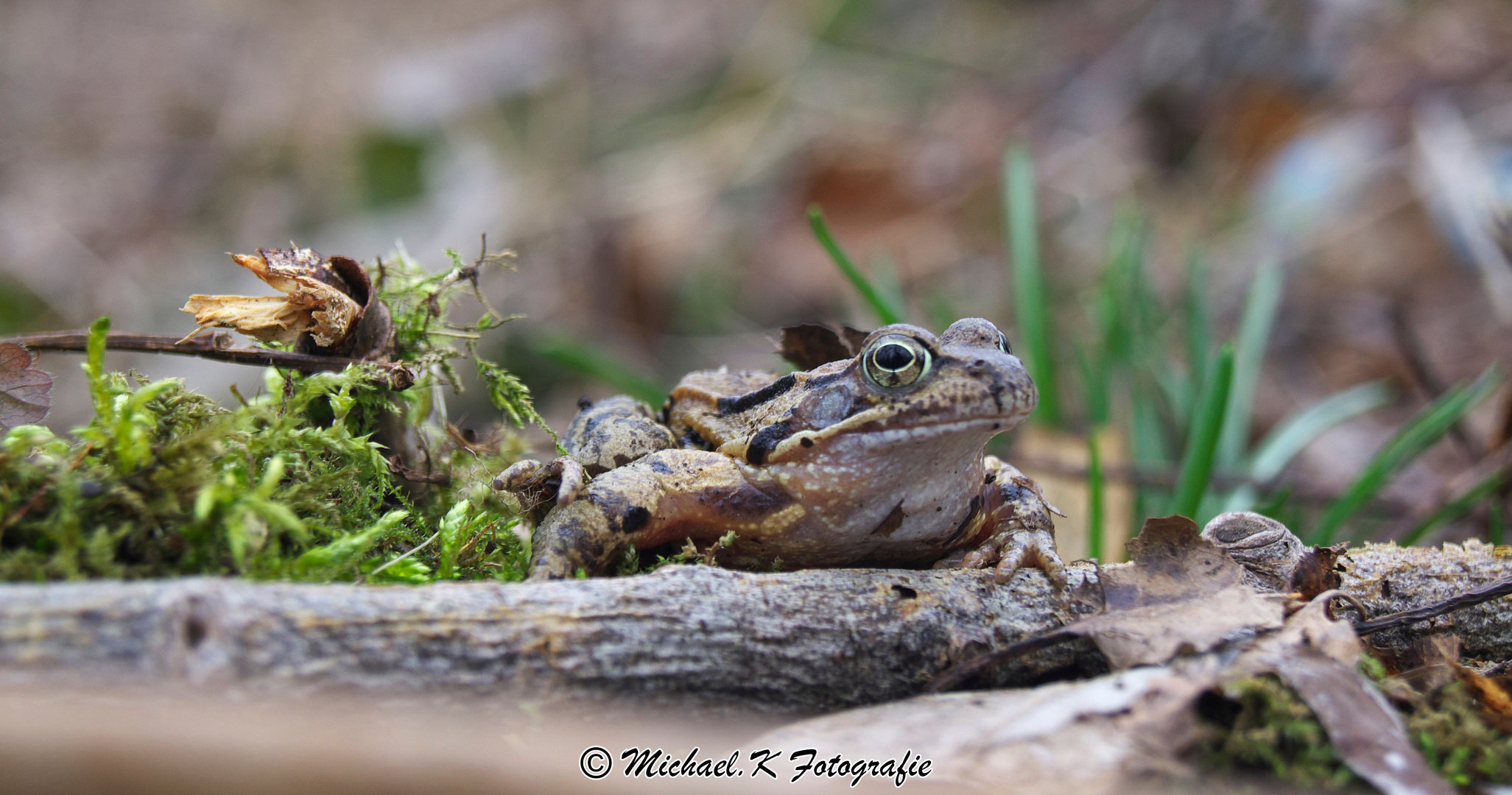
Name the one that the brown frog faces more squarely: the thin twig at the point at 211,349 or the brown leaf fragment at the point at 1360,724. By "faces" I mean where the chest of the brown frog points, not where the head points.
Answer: the brown leaf fragment

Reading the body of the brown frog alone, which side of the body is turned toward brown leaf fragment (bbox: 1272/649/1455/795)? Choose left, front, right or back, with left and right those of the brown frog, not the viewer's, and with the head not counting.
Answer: front

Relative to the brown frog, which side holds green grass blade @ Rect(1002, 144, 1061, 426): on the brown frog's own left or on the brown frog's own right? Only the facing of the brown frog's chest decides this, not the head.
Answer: on the brown frog's own left

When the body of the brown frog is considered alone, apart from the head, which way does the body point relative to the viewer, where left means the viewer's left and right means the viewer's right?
facing the viewer and to the right of the viewer

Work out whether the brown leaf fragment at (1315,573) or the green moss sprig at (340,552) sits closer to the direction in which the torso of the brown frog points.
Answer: the brown leaf fragment
